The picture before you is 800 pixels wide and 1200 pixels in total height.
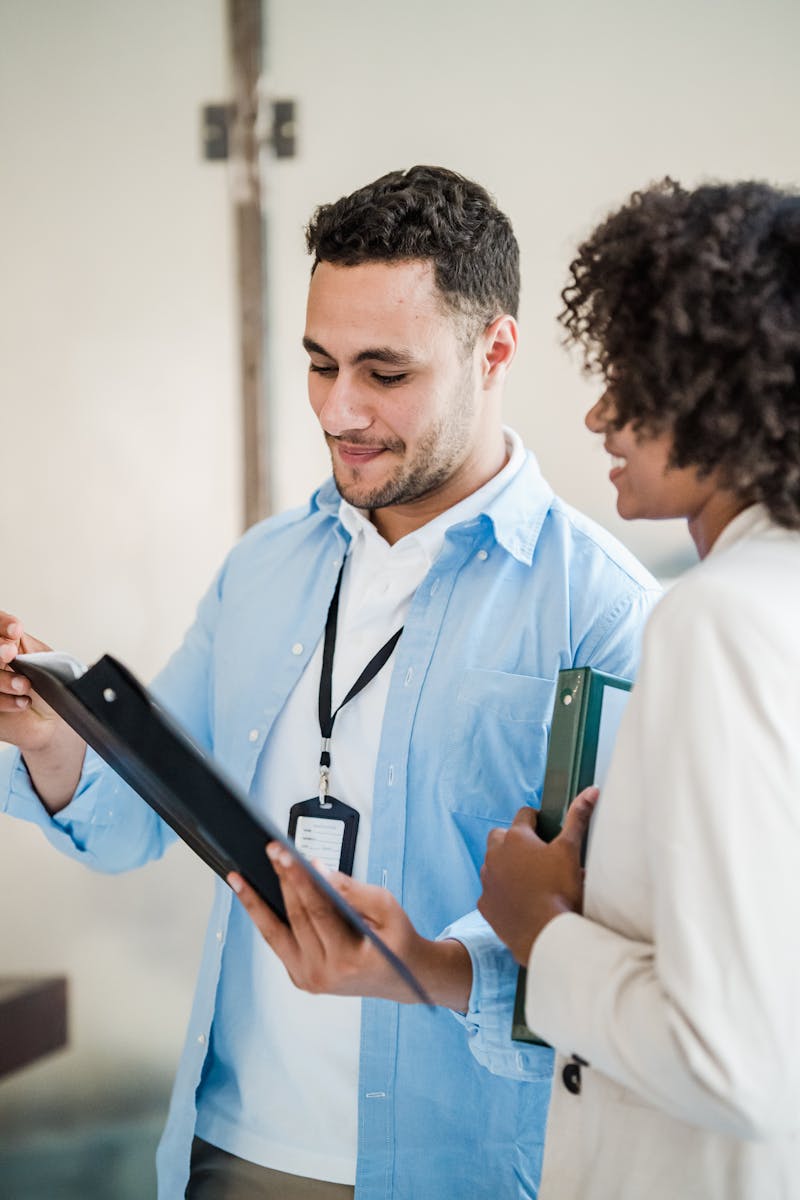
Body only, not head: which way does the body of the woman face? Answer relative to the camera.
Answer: to the viewer's left

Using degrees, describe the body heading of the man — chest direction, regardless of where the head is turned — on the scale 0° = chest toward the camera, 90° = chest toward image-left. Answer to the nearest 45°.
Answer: approximately 45°

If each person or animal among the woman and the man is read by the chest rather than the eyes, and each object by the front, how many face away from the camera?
0

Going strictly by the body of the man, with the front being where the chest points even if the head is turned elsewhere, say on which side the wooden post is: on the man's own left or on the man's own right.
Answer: on the man's own right

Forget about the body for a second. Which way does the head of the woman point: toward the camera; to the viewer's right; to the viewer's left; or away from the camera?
to the viewer's left
